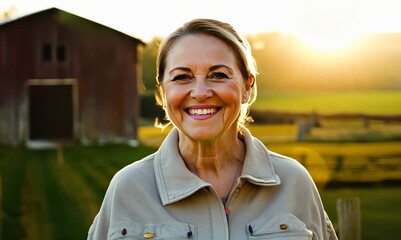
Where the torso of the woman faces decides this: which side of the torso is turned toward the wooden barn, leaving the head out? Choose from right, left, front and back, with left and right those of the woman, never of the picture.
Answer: back

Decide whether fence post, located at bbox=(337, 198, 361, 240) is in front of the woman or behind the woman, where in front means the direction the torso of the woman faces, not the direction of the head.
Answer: behind

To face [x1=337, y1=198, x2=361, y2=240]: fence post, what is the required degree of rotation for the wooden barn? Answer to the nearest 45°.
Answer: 0° — it already faces it

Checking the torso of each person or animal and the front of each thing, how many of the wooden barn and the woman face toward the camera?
2

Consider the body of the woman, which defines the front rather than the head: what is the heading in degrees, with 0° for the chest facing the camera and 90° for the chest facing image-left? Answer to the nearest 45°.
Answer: approximately 0°

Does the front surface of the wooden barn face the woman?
yes
